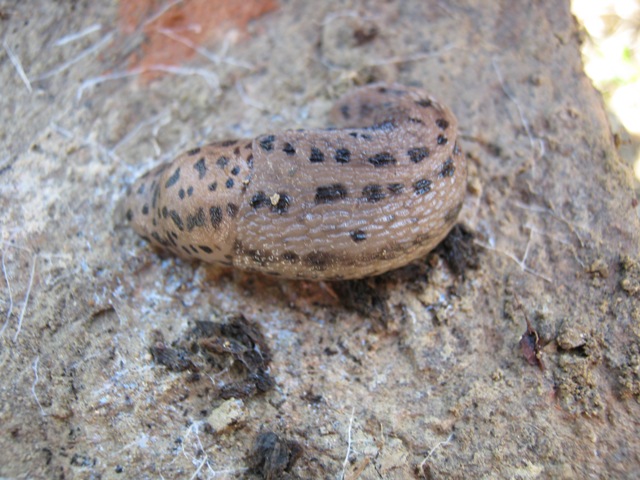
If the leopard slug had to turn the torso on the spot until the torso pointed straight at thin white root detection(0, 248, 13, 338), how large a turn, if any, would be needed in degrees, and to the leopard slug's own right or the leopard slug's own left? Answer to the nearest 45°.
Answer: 0° — it already faces it

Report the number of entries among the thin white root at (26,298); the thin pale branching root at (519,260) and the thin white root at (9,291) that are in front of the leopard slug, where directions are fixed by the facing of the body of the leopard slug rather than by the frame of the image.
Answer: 2

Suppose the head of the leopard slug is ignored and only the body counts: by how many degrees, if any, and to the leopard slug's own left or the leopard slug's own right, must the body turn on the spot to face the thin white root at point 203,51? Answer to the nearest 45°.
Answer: approximately 90° to the leopard slug's own right

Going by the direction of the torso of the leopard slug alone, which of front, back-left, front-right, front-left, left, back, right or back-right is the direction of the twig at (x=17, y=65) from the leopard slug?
front-right

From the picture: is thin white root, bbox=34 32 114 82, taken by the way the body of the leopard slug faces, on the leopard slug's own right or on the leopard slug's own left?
on the leopard slug's own right

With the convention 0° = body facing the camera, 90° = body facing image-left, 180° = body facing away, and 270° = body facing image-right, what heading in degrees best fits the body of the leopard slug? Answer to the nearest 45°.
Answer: approximately 90°

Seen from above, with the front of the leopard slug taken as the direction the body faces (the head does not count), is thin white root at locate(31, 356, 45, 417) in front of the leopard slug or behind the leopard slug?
in front

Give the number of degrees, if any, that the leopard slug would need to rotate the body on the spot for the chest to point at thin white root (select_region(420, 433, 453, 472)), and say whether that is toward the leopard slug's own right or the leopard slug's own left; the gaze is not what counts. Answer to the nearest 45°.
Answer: approximately 90° to the leopard slug's own left

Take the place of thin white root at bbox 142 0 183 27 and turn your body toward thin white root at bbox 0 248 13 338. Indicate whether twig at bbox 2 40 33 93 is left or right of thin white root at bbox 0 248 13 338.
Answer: right

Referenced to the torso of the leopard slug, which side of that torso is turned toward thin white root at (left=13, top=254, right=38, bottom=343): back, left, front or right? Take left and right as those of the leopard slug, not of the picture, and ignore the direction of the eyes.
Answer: front

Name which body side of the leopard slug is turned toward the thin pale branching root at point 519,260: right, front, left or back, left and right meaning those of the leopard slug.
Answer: back
